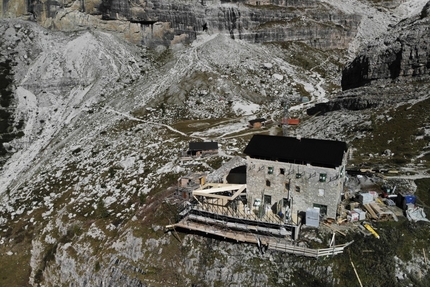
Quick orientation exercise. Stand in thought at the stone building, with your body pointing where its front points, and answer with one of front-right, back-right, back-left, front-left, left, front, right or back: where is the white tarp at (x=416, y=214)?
left

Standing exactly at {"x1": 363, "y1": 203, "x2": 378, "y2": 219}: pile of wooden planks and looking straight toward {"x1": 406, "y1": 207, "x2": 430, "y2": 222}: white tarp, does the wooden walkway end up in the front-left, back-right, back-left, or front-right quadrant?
back-right

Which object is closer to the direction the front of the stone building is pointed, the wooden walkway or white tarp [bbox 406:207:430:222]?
the wooden walkway

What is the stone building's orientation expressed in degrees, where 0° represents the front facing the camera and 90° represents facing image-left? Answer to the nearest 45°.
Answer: approximately 0°

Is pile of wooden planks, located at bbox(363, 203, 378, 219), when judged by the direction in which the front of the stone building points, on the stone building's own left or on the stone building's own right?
on the stone building's own left
